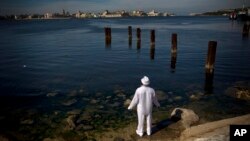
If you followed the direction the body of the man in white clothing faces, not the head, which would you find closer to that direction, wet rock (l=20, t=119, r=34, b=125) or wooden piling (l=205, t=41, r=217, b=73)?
the wooden piling

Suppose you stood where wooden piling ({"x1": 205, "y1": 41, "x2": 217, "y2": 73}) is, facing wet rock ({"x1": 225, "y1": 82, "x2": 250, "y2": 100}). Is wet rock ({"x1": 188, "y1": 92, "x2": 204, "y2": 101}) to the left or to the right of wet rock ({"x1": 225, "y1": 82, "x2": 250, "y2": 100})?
right

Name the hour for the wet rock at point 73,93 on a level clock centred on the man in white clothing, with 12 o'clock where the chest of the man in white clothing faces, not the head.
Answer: The wet rock is roughly at 11 o'clock from the man in white clothing.

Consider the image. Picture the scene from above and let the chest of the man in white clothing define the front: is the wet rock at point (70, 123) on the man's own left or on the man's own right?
on the man's own left

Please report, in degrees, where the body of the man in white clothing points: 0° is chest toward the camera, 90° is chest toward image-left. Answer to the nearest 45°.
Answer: approximately 180°

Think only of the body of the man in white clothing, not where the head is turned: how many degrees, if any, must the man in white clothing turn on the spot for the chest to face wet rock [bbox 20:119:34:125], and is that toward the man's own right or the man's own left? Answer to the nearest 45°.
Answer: approximately 45° to the man's own left

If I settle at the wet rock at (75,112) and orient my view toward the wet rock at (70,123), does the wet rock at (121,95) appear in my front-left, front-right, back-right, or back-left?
back-left
